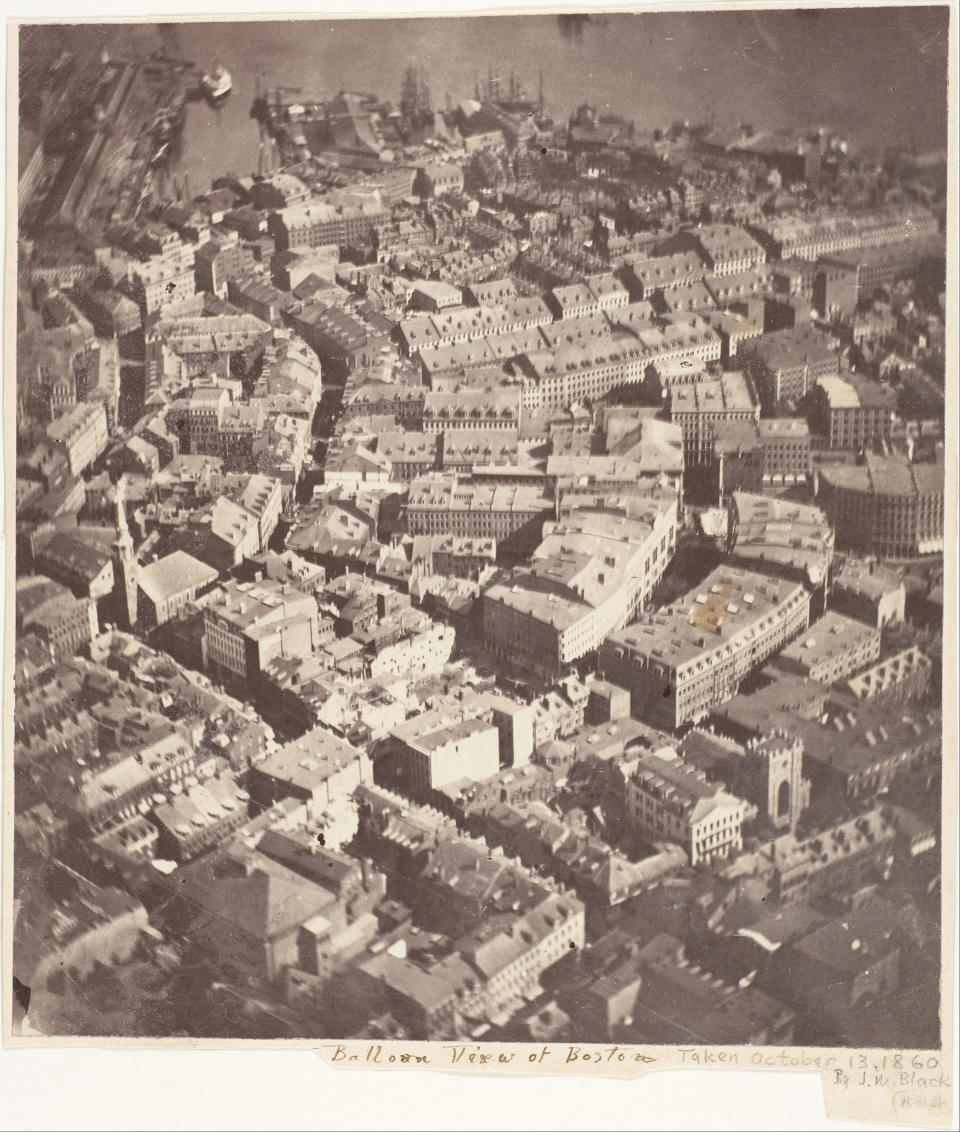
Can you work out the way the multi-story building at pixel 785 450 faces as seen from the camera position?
facing the viewer
